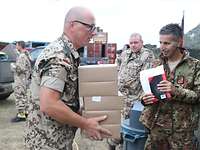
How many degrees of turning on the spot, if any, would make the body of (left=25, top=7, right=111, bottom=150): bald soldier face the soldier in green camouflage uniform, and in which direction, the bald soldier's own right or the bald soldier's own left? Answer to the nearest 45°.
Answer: approximately 45° to the bald soldier's own left

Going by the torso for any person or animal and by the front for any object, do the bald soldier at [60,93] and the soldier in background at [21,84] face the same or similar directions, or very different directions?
very different directions

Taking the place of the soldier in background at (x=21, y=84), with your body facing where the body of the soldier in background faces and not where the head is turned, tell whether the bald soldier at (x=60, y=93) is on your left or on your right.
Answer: on your left

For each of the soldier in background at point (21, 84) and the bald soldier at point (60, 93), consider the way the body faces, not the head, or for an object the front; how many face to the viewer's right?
1

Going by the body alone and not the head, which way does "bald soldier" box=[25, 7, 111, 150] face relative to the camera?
to the viewer's right

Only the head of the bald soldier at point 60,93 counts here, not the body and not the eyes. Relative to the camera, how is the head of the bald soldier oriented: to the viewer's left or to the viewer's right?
to the viewer's right

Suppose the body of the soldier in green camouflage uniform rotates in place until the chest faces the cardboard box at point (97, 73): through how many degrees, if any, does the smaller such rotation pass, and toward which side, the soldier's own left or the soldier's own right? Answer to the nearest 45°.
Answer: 0° — they already face it
